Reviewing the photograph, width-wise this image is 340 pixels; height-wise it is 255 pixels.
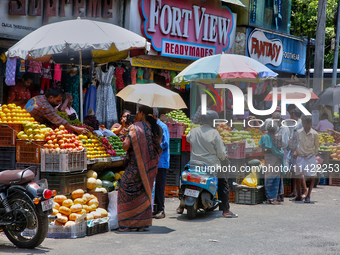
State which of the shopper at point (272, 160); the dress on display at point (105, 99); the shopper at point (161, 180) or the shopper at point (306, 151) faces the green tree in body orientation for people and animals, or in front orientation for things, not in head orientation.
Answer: the shopper at point (272, 160)

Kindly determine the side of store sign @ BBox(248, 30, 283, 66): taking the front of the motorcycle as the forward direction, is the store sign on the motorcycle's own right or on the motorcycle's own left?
on the motorcycle's own right

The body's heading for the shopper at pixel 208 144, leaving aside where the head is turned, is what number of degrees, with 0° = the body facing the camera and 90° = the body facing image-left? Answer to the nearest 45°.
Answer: approximately 225°

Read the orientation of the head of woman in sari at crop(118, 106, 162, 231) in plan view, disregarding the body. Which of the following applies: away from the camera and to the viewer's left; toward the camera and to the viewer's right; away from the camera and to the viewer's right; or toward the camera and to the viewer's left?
away from the camera and to the viewer's left

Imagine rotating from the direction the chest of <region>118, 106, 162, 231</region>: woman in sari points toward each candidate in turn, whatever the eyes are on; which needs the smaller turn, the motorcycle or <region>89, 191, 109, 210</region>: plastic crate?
the plastic crate

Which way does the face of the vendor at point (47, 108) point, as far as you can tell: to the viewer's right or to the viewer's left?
to the viewer's right

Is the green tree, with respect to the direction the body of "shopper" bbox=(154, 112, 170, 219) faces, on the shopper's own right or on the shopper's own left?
on the shopper's own right

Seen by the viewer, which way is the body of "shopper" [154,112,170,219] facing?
to the viewer's left

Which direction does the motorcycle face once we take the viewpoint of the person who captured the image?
facing away from the viewer and to the left of the viewer

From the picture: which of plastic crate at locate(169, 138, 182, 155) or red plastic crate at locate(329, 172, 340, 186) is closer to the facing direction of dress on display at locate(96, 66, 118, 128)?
the plastic crate

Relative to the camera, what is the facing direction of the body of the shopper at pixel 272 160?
away from the camera

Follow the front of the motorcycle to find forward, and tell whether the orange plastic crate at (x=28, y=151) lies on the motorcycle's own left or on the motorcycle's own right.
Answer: on the motorcycle's own right

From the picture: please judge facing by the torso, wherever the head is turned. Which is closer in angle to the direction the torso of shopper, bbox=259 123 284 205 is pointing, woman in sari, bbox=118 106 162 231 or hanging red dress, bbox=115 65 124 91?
the hanging red dress

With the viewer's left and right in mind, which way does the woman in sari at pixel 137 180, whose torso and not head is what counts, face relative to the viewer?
facing away from the viewer and to the left of the viewer
